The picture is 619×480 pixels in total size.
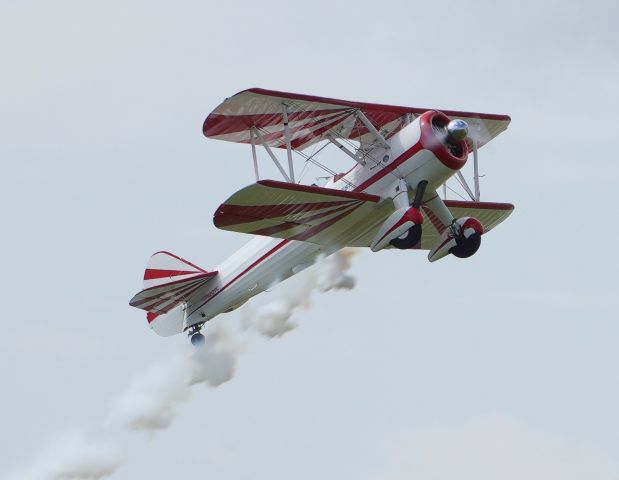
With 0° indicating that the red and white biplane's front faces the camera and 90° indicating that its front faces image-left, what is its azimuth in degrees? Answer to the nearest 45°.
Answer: approximately 315°
